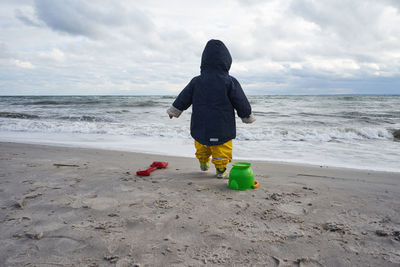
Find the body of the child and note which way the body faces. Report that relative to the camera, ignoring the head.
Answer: away from the camera

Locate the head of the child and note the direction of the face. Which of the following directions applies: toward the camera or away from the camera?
away from the camera

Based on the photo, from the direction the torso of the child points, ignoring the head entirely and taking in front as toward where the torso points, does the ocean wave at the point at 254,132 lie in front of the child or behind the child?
in front

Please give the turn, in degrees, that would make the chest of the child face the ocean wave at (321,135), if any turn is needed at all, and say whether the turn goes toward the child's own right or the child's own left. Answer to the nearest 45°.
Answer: approximately 45° to the child's own right
